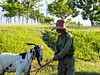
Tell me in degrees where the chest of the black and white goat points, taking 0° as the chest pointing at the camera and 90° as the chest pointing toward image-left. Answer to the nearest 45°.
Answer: approximately 270°

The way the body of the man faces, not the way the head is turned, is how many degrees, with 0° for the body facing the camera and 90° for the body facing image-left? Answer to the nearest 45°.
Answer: approximately 45°

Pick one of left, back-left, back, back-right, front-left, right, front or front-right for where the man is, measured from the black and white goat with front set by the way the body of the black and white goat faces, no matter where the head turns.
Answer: front-right

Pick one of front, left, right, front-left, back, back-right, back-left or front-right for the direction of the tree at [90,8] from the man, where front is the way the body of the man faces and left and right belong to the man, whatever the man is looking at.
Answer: back-right

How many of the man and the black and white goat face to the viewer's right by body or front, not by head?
1

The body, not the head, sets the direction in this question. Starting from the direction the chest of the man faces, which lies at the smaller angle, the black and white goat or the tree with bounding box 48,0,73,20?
the black and white goat

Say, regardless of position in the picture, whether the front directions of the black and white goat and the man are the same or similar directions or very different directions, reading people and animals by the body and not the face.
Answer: very different directions

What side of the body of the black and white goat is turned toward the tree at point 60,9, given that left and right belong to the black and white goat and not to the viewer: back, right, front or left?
left

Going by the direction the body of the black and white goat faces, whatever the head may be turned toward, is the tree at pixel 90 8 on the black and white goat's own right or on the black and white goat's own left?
on the black and white goat's own left
